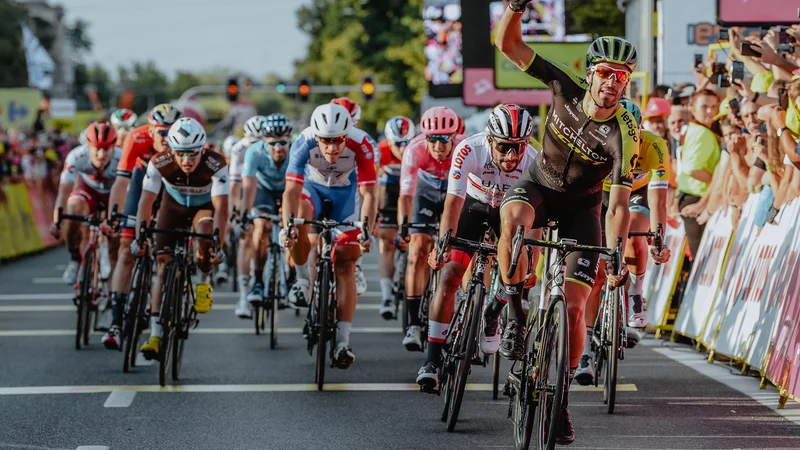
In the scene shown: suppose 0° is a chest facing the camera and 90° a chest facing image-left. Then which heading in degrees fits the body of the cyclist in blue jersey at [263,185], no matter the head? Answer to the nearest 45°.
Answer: approximately 0°

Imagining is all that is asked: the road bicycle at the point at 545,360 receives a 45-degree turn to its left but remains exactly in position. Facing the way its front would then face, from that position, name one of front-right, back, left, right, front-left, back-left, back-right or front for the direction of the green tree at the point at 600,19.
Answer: back-left

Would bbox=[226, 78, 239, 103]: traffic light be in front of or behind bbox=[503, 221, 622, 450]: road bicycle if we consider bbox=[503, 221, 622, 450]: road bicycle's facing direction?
behind

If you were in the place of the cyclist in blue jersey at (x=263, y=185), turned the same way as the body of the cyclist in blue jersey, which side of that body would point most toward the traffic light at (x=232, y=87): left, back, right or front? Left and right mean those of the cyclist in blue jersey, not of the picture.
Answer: back

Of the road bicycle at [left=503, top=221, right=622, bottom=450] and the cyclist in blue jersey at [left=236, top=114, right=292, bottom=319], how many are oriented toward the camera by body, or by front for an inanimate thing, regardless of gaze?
2

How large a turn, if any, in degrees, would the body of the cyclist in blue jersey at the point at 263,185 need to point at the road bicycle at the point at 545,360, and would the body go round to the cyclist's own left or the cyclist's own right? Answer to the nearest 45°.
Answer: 0° — they already face it
